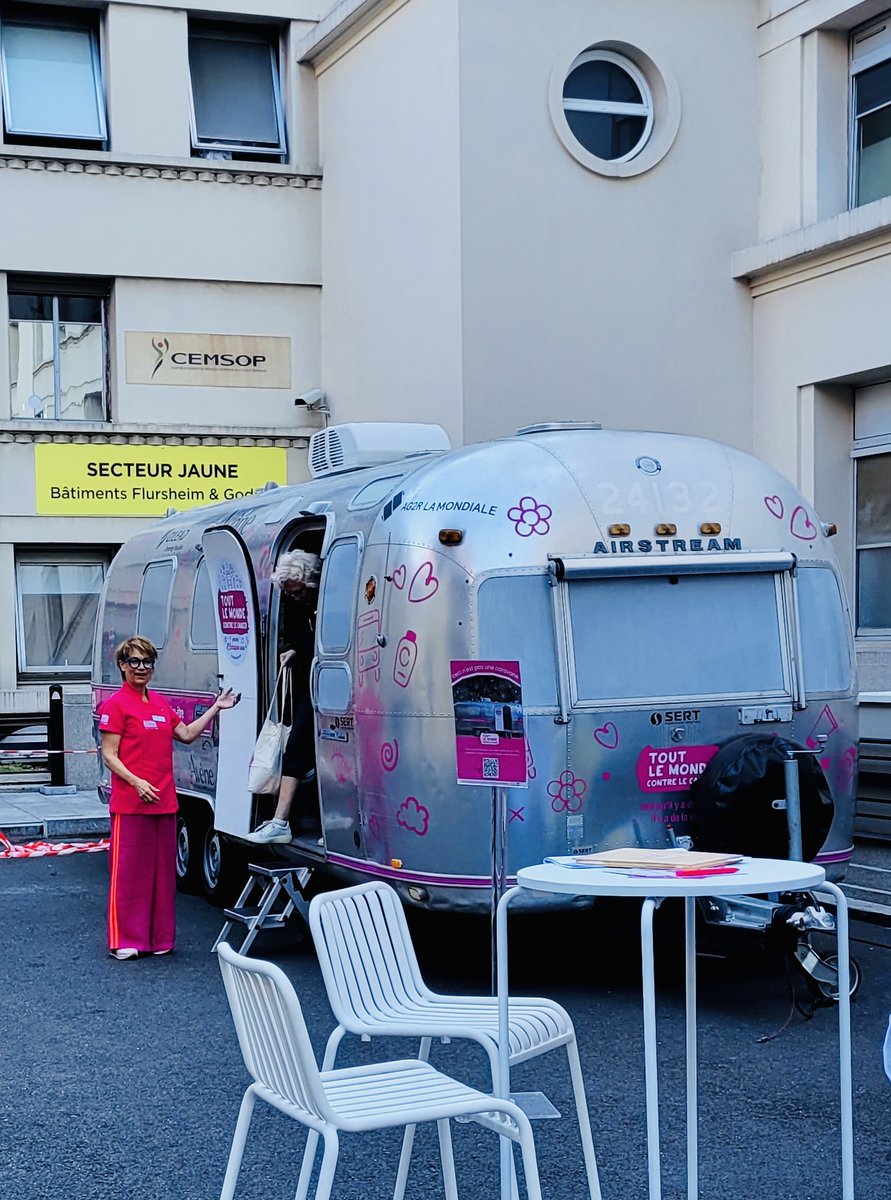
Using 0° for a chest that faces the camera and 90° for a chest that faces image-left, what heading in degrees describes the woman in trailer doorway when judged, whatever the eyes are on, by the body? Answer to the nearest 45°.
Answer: approximately 45°

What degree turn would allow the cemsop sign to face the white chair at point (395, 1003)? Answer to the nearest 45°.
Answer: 0° — it already faces it

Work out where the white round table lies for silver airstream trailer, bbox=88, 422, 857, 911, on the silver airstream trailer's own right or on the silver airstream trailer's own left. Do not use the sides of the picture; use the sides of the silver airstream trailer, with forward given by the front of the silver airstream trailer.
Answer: on the silver airstream trailer's own right

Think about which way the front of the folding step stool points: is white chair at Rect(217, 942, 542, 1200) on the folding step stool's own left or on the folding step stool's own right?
on the folding step stool's own left

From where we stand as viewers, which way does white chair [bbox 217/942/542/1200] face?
facing away from the viewer and to the right of the viewer

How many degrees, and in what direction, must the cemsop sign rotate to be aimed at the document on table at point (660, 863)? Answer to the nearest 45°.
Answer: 0° — it already faces it

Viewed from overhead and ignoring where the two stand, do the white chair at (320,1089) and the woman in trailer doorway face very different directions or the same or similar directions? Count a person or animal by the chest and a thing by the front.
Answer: very different directions

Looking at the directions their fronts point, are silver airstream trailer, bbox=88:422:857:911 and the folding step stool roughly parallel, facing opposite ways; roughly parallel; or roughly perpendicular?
roughly perpendicular

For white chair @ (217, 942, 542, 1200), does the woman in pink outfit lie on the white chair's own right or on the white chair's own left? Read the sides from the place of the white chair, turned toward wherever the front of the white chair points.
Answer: on the white chair's own left

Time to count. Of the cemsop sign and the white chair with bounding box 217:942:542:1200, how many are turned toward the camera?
1

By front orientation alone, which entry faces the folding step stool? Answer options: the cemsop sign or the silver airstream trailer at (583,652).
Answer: the cemsop sign

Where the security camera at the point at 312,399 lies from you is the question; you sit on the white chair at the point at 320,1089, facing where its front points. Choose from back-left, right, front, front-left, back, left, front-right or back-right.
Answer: front-left
